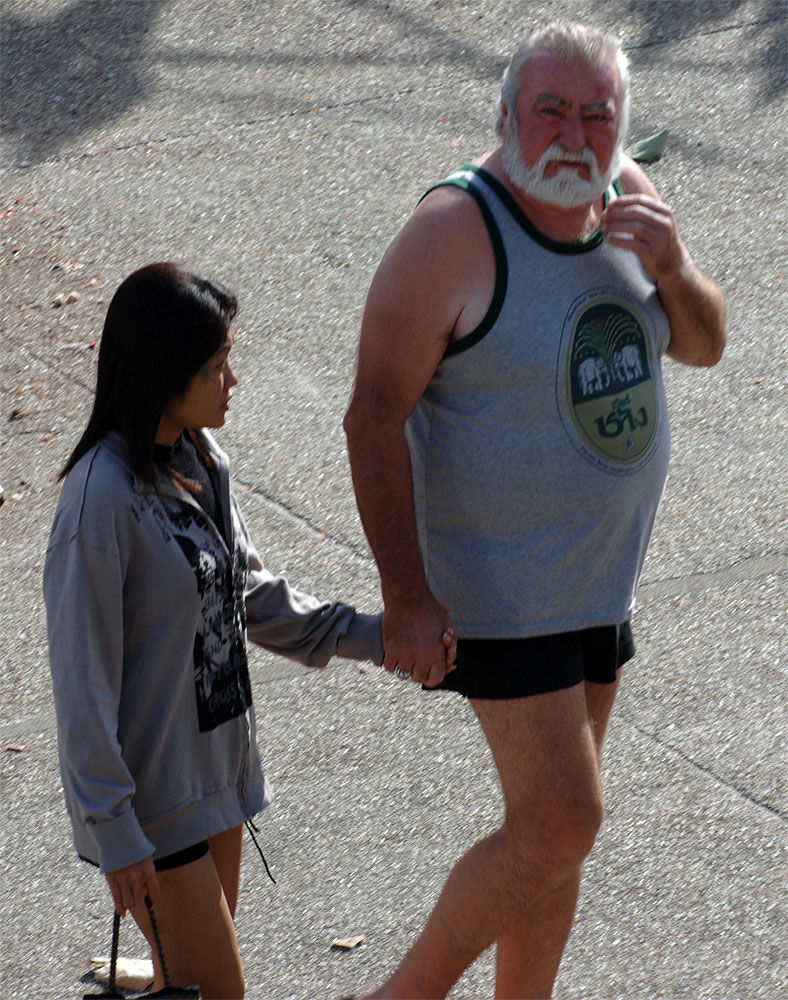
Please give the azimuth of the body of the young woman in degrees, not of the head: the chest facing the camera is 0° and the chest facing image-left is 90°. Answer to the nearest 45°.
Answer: approximately 315°

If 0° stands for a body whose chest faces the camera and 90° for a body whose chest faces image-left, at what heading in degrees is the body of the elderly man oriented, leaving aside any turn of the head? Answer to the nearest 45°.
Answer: approximately 315°

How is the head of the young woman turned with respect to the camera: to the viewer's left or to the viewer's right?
to the viewer's right

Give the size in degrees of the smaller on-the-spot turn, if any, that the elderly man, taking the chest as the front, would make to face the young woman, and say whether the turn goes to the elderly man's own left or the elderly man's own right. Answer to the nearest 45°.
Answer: approximately 90° to the elderly man's own right

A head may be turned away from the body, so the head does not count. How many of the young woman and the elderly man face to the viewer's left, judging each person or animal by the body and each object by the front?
0

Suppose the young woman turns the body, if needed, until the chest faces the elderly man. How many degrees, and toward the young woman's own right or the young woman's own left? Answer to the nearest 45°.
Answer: approximately 45° to the young woman's own left
